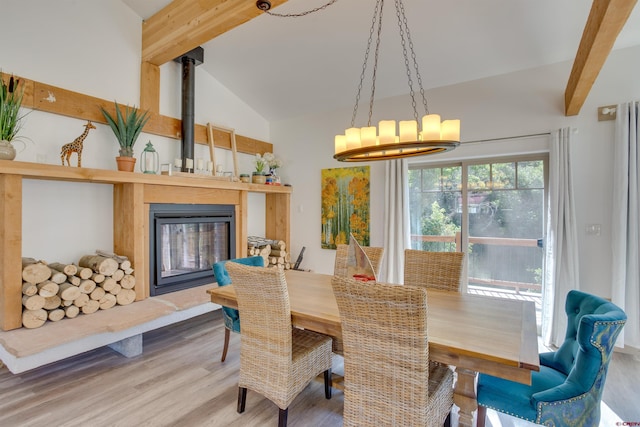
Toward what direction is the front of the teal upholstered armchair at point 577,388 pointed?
to the viewer's left

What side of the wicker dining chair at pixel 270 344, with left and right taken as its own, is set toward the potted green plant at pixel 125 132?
left

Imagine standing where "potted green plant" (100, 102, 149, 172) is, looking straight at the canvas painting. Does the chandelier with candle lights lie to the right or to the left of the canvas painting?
right

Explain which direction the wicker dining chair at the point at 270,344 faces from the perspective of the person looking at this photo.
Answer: facing away from the viewer and to the right of the viewer

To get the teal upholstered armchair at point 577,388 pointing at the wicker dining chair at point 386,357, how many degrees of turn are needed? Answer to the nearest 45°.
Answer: approximately 45° to its left

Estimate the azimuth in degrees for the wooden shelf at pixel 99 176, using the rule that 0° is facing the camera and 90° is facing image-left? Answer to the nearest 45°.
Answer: approximately 315°

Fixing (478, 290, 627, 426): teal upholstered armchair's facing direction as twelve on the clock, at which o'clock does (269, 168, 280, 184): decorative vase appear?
The decorative vase is roughly at 1 o'clock from the teal upholstered armchair.

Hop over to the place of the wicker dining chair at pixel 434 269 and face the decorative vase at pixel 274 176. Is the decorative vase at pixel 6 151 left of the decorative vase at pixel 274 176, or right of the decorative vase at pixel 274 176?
left

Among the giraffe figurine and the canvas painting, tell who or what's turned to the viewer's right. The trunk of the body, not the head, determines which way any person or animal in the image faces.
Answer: the giraffe figurine

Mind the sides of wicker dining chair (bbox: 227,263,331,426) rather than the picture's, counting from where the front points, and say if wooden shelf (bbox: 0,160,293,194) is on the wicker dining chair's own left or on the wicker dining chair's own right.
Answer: on the wicker dining chair's own left

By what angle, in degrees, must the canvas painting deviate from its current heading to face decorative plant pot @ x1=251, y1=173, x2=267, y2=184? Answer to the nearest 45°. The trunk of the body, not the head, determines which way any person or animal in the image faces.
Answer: approximately 45° to its right

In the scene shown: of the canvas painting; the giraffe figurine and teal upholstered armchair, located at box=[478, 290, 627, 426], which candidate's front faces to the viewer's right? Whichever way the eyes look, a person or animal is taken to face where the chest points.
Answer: the giraffe figurine

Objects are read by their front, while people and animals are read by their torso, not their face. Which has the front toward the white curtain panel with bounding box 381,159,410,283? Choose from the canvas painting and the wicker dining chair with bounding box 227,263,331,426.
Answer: the wicker dining chair
